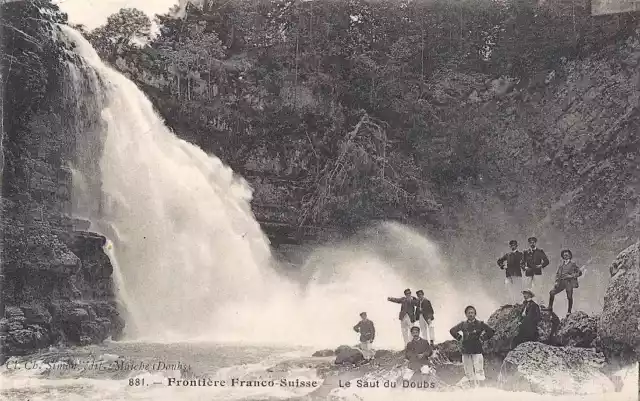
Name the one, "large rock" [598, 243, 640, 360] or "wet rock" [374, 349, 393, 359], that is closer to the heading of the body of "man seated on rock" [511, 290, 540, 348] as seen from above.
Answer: the wet rock

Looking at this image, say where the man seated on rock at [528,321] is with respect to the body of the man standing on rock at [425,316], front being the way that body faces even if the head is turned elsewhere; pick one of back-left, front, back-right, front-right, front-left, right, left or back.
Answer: back-left

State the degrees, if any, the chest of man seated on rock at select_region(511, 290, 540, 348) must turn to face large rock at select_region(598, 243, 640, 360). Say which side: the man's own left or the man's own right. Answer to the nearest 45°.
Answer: approximately 135° to the man's own left

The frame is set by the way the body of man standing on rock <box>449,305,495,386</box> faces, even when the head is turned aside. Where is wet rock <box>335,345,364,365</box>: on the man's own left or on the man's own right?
on the man's own right

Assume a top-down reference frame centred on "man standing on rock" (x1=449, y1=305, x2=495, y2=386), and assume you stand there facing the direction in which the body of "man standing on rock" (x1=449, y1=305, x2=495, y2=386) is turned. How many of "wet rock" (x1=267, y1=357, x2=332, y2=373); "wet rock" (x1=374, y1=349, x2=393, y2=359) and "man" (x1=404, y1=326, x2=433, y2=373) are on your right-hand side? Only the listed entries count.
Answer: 3
